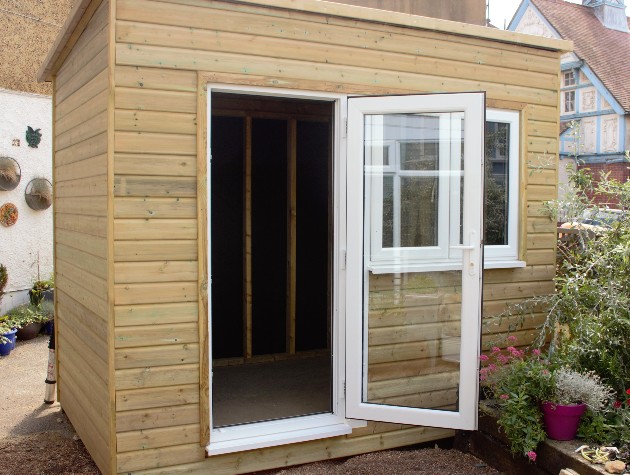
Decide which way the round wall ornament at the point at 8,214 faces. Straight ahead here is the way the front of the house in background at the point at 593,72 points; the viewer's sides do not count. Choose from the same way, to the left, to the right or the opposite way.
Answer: to the left

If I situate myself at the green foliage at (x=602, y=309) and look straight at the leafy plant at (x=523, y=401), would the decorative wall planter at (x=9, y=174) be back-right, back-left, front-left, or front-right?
front-right

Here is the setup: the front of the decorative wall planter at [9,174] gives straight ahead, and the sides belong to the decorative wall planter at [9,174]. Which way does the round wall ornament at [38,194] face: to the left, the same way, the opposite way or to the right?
the same way

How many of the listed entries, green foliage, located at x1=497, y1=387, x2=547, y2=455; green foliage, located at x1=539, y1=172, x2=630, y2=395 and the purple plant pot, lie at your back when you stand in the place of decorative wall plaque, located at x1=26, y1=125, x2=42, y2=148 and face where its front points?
0

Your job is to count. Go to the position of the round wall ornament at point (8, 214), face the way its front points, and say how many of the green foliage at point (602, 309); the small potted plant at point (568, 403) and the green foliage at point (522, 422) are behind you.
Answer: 0

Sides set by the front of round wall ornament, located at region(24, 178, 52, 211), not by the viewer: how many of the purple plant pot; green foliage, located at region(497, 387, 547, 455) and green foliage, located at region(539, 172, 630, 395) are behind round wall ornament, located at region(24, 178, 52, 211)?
0

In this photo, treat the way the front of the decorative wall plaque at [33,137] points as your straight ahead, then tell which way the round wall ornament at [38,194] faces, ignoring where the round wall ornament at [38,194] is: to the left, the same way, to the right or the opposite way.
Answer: the same way

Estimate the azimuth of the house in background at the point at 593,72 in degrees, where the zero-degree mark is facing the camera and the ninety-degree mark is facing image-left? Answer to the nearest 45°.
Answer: approximately 45°

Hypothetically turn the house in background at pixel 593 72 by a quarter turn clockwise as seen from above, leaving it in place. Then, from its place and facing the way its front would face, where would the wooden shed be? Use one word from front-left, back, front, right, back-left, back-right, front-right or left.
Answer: back-left

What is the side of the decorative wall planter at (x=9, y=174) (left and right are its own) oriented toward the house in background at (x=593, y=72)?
left

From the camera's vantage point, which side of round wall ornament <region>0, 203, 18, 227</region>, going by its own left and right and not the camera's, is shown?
front

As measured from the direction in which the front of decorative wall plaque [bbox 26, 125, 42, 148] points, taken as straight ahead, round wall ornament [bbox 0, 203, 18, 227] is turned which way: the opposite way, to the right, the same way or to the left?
the same way

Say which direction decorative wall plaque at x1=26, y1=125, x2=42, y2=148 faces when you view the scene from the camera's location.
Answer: facing the viewer

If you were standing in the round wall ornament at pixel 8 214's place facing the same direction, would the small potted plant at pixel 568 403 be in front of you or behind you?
in front
